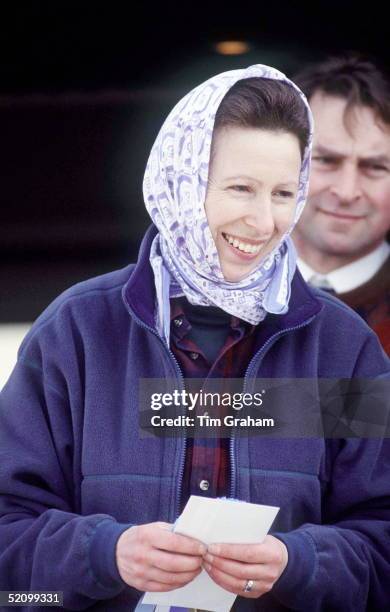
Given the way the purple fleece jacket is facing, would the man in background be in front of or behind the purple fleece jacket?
behind

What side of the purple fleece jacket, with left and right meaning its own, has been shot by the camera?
front
